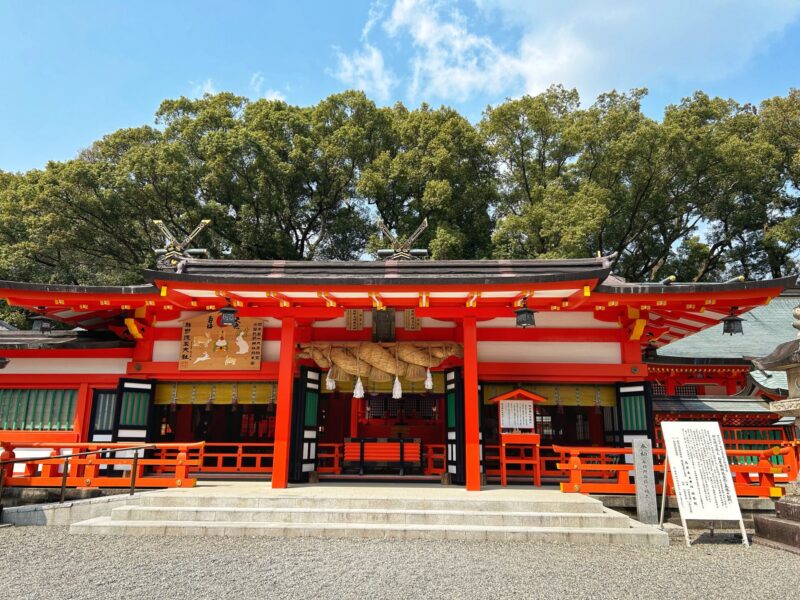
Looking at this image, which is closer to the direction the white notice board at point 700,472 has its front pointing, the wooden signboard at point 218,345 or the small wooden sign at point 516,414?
the wooden signboard

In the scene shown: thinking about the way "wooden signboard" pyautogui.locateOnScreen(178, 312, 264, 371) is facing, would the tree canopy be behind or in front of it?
behind

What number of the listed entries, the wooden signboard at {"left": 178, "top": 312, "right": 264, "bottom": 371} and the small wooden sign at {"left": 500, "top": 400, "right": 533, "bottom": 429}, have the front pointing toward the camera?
2

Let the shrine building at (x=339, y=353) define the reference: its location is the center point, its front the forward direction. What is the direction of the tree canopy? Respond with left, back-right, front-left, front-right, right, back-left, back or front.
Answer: back

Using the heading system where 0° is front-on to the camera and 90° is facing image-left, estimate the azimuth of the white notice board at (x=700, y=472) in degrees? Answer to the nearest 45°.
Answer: approximately 0°

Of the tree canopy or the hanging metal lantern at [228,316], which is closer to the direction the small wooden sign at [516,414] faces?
the hanging metal lantern

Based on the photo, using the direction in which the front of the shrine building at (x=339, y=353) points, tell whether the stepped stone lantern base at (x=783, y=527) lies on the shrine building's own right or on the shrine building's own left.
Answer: on the shrine building's own left

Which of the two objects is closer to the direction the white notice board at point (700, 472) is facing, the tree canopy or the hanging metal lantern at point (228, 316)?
the hanging metal lantern
